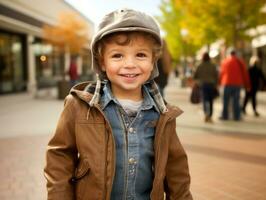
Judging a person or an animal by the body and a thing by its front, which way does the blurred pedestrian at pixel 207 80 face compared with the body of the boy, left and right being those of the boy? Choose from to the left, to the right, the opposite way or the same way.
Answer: the opposite way

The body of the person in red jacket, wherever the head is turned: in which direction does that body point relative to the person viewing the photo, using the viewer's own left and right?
facing away from the viewer

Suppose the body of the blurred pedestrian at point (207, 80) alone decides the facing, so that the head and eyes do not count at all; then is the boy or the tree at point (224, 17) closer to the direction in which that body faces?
the tree

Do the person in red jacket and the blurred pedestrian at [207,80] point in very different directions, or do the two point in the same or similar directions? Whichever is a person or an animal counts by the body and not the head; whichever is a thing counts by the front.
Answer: same or similar directions

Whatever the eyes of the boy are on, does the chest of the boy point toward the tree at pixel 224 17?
no

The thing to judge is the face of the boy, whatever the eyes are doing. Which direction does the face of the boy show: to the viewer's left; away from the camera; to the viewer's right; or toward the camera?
toward the camera

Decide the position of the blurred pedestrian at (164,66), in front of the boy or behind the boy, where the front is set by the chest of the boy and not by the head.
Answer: behind

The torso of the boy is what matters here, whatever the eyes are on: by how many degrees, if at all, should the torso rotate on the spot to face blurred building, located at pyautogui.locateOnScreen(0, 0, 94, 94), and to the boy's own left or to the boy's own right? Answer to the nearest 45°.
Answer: approximately 180°

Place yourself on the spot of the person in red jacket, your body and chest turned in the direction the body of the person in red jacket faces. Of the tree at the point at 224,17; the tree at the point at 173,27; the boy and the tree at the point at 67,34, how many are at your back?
1

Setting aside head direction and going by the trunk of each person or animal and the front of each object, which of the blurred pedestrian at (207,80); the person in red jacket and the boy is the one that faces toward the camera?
the boy

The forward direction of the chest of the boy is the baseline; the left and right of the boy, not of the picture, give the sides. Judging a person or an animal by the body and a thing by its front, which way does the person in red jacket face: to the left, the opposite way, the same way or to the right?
the opposite way

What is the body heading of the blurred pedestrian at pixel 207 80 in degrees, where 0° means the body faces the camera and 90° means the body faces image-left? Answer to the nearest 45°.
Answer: approximately 180°

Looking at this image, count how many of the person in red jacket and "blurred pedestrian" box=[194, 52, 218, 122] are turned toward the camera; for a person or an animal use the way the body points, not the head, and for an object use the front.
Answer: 0

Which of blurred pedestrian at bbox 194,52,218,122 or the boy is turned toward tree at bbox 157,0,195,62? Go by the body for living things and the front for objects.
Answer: the blurred pedestrian

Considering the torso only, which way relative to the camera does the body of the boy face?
toward the camera

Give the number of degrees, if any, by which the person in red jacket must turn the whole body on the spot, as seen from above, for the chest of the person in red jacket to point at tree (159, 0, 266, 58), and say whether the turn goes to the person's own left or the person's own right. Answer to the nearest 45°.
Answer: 0° — they already face it

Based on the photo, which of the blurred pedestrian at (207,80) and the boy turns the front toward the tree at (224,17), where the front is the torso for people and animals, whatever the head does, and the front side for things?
the blurred pedestrian

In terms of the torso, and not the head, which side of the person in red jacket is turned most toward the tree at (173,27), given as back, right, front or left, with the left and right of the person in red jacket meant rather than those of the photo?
front

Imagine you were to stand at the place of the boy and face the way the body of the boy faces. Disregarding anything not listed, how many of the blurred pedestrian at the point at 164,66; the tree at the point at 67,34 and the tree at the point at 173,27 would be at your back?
3
